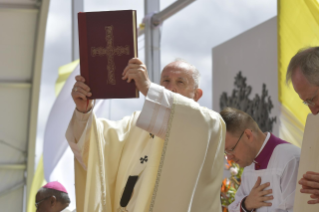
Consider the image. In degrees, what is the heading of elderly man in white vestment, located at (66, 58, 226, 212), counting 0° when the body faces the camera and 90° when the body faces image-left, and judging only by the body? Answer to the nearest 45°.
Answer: approximately 45°

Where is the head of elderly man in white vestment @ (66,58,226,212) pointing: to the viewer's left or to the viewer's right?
to the viewer's left

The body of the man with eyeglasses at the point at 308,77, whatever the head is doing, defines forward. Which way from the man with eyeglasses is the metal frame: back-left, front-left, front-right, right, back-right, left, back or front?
right

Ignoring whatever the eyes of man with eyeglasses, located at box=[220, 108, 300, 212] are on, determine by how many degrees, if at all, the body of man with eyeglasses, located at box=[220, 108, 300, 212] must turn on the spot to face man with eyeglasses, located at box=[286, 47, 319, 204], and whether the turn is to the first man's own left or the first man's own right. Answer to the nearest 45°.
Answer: approximately 45° to the first man's own left

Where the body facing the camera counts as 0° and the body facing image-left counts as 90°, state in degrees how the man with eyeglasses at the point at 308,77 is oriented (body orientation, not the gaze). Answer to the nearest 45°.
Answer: approximately 45°

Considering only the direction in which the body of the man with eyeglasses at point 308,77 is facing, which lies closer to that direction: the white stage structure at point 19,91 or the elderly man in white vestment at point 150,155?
the elderly man in white vestment

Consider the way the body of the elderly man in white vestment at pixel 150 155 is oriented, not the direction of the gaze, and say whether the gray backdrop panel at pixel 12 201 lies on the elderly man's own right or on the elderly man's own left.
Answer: on the elderly man's own right

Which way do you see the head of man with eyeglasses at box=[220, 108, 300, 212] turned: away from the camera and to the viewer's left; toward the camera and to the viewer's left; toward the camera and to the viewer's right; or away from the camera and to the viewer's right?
toward the camera and to the viewer's left

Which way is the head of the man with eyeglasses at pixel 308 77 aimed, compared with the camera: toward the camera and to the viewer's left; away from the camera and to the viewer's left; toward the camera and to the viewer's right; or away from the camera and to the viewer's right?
toward the camera and to the viewer's left

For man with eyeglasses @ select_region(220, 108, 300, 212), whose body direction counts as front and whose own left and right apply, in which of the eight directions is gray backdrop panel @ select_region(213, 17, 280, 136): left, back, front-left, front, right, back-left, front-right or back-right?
back-right
